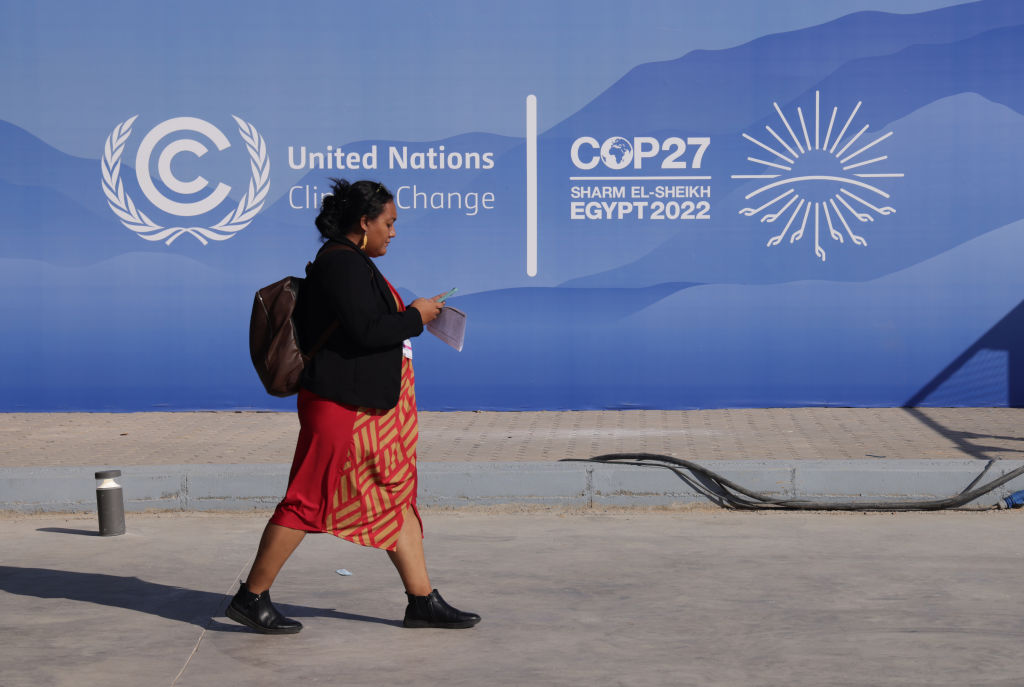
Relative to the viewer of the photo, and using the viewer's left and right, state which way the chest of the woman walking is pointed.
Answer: facing to the right of the viewer

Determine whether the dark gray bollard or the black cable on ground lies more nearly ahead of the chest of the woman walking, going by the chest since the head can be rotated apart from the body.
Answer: the black cable on ground

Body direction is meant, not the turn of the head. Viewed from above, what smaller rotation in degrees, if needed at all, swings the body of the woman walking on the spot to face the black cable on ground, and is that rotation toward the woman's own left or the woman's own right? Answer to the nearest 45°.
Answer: approximately 45° to the woman's own left

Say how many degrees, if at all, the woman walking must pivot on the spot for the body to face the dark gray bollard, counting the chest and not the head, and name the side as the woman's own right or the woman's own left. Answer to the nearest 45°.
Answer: approximately 135° to the woman's own left

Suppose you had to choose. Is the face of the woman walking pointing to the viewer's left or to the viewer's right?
to the viewer's right
